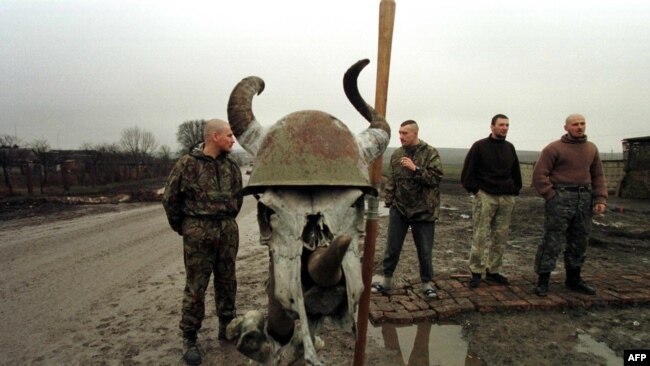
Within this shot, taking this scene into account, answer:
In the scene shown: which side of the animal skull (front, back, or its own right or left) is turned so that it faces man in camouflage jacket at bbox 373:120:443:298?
back

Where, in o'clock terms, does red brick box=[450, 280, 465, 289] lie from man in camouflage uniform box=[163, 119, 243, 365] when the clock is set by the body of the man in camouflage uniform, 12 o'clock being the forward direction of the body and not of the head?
The red brick is roughly at 10 o'clock from the man in camouflage uniform.

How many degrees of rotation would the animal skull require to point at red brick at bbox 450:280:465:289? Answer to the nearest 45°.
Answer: approximately 135° to its left

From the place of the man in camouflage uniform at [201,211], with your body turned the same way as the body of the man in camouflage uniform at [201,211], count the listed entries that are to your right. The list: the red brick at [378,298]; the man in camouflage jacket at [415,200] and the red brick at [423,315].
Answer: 0

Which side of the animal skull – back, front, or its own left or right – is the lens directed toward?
front

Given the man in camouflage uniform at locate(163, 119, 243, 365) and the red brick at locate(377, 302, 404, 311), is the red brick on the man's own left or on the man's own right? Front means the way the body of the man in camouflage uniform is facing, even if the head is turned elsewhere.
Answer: on the man's own left

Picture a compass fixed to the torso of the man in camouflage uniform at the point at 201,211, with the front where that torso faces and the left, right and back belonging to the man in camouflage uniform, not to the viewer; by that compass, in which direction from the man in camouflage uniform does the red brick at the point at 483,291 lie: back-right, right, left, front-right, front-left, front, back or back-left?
front-left

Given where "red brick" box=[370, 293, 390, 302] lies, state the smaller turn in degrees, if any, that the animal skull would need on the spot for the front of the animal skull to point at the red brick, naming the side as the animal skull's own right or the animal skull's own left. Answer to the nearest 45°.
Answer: approximately 180°

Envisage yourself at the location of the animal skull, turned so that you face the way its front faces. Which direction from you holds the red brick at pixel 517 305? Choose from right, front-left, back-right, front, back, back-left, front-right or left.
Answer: back-left

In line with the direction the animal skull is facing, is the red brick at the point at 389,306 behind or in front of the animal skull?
behind

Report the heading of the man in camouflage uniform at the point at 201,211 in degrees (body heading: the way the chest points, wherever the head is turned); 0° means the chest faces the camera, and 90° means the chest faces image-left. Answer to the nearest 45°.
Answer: approximately 315°

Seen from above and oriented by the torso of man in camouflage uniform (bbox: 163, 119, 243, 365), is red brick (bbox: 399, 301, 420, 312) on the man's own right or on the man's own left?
on the man's own left

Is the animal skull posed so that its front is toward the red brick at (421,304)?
no

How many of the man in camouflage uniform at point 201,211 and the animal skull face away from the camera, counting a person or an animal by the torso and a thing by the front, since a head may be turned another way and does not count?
0

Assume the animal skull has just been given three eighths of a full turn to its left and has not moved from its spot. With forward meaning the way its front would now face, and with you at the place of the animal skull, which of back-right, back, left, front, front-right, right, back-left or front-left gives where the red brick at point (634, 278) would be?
front

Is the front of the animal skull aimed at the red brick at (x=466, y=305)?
no

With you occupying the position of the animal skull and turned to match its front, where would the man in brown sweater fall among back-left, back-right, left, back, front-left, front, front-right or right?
back-left

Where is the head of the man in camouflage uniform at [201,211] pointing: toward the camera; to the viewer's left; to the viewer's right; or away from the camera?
to the viewer's right
